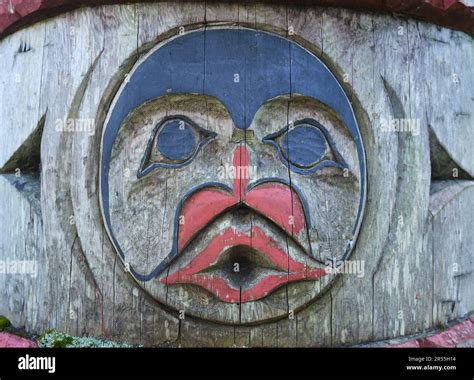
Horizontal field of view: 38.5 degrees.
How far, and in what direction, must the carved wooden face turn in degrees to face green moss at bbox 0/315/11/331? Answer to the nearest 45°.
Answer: approximately 90° to its right

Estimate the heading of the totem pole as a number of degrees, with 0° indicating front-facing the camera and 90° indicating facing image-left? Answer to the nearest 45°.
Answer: approximately 0°

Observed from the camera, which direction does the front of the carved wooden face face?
facing the viewer
